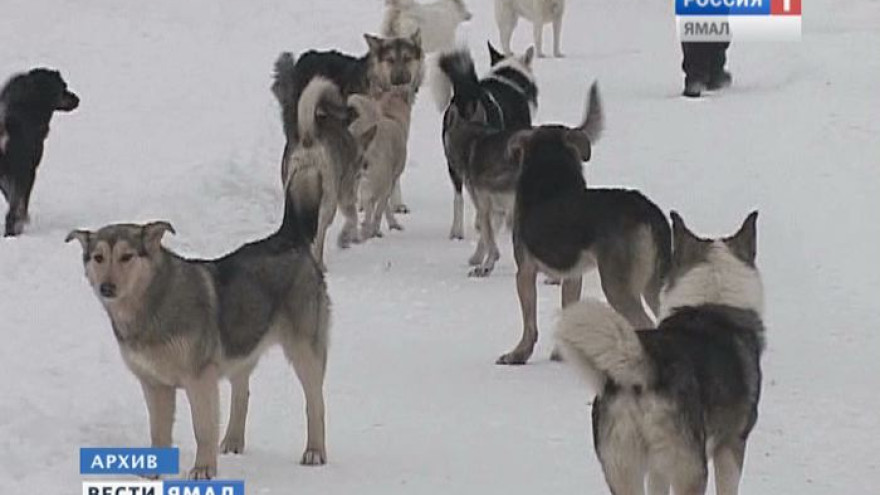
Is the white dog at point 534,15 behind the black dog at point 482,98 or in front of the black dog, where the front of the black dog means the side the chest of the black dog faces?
in front

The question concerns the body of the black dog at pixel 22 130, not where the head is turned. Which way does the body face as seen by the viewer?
to the viewer's right

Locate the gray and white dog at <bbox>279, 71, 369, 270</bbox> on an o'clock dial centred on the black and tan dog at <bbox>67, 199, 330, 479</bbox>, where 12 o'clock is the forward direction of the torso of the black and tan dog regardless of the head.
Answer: The gray and white dog is roughly at 5 o'clock from the black and tan dog.

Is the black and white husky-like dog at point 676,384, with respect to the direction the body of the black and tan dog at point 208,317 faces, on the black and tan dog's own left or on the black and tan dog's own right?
on the black and tan dog's own left

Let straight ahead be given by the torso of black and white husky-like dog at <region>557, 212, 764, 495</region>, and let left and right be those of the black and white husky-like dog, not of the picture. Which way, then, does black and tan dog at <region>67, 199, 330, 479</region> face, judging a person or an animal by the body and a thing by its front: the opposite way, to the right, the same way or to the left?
the opposite way

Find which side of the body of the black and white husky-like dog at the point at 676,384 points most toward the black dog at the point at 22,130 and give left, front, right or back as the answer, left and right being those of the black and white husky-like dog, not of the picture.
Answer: left

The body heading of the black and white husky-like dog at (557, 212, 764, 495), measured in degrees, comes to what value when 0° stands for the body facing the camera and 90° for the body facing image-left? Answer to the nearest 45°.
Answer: approximately 225°

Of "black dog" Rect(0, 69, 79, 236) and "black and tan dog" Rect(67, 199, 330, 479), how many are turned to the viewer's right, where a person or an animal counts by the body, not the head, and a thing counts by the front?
1

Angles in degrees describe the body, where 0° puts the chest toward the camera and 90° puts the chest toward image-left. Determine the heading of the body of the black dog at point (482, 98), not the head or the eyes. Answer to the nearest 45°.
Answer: approximately 225°
